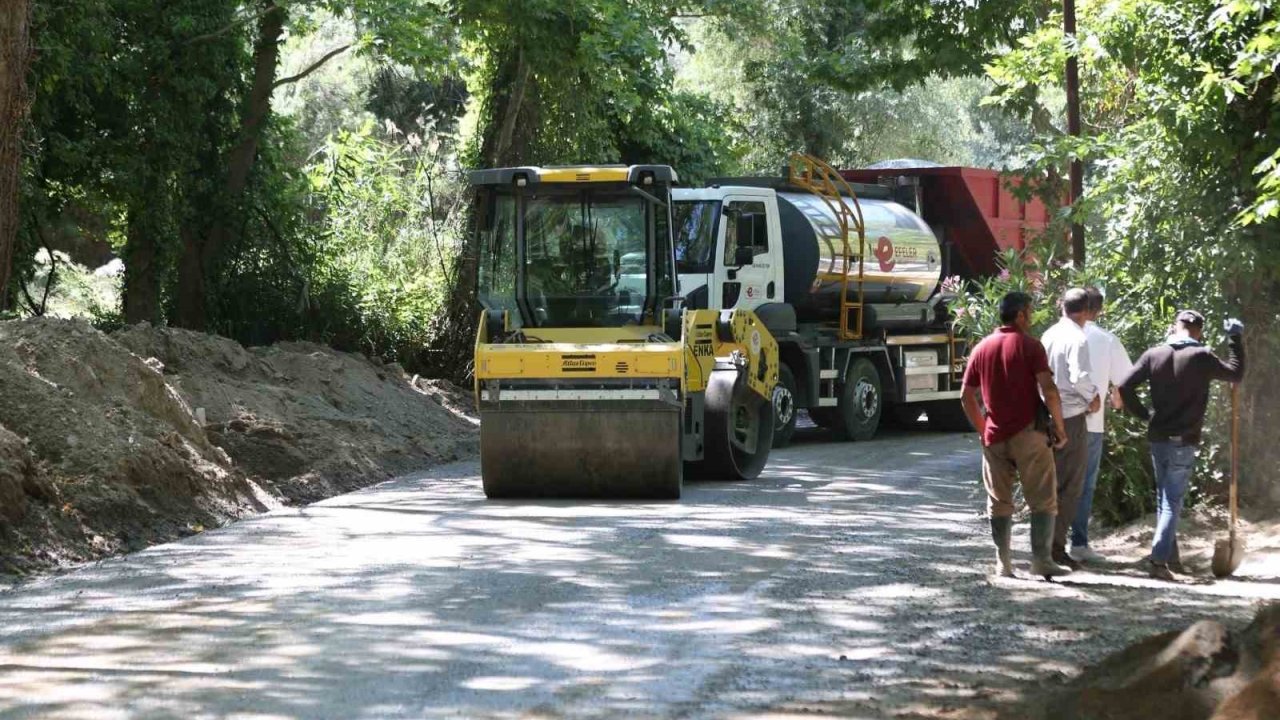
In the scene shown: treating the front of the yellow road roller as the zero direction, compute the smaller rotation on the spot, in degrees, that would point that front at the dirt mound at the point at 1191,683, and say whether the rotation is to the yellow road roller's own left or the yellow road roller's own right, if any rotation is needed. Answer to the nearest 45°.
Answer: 0° — it already faces it

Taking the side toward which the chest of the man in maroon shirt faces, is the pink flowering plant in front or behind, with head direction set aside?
in front

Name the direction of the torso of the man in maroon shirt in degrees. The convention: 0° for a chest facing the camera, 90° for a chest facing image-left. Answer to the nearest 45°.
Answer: approximately 225°

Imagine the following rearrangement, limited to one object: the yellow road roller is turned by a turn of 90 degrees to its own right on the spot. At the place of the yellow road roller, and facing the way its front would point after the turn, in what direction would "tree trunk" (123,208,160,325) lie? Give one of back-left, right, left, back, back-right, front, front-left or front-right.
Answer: front-right

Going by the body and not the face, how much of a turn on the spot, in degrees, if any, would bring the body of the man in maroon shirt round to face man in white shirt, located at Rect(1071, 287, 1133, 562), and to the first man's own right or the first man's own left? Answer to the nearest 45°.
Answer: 0° — they already face them

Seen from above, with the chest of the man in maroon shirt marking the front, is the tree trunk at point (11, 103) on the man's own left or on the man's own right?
on the man's own left

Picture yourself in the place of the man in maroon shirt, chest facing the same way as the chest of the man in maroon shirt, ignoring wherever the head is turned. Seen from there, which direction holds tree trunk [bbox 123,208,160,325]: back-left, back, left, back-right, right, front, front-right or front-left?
left

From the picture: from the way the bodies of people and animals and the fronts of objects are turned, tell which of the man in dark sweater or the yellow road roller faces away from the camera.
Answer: the man in dark sweater

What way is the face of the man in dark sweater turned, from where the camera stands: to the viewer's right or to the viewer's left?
to the viewer's left

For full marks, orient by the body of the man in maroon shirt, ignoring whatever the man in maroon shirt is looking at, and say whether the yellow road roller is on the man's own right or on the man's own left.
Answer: on the man's own left
